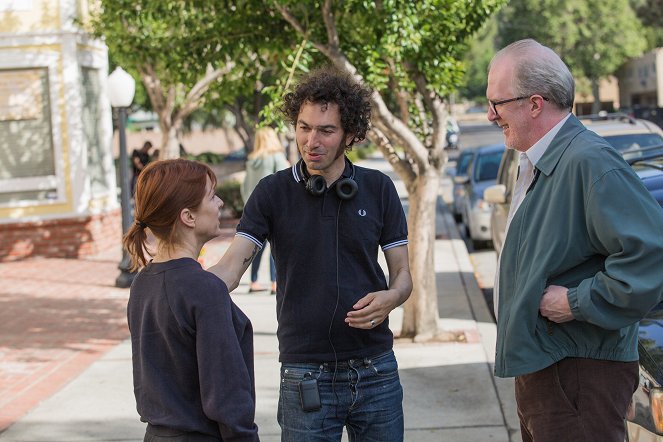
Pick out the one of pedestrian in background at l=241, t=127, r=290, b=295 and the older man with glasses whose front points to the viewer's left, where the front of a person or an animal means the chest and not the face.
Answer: the older man with glasses

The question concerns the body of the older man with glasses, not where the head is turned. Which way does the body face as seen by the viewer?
to the viewer's left

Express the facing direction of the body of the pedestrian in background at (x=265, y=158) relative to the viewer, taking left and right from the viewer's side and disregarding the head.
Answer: facing away from the viewer

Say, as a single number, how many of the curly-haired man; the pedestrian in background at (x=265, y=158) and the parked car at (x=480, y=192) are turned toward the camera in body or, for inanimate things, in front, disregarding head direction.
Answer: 2

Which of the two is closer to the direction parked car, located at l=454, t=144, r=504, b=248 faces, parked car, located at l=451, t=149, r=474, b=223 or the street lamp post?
the street lamp post

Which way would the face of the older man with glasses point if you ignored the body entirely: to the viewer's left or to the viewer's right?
to the viewer's left

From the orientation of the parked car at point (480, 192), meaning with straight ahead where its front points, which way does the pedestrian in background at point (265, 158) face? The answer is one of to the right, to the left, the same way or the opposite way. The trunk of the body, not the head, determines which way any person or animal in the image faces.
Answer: the opposite way

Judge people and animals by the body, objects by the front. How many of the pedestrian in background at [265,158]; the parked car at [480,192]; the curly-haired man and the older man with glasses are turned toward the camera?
2

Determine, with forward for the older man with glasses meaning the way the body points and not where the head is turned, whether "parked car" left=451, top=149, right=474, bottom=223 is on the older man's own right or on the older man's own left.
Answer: on the older man's own right
